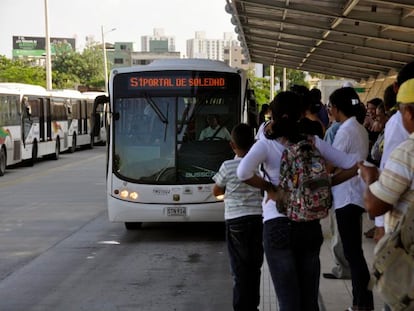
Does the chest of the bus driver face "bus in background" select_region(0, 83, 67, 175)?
no

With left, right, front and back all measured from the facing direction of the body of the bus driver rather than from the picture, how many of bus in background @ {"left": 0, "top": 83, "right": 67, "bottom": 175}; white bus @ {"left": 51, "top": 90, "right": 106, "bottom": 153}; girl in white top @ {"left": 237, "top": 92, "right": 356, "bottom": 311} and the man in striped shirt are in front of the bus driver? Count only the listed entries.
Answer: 2

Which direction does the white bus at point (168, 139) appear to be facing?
toward the camera

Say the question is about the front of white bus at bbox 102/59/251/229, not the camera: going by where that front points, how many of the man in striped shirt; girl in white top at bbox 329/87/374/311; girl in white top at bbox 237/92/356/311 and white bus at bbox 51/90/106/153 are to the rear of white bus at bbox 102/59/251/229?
1

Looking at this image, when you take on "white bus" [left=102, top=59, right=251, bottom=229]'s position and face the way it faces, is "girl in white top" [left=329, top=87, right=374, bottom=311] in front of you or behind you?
in front

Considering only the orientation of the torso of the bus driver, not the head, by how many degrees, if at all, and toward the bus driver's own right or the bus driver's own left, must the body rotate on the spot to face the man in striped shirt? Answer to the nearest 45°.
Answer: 0° — they already face them

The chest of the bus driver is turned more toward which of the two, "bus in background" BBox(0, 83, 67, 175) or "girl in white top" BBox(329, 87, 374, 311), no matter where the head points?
the girl in white top

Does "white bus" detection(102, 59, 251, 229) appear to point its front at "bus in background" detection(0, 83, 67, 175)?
no

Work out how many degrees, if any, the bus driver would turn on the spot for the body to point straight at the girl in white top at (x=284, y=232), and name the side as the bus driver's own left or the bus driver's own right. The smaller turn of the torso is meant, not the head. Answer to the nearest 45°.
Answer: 0° — they already face them

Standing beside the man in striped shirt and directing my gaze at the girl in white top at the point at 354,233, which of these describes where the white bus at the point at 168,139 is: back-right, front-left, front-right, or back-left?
front-left

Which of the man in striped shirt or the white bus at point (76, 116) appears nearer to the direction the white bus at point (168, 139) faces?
the man in striped shirt

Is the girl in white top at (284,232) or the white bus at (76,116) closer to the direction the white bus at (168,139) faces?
the girl in white top

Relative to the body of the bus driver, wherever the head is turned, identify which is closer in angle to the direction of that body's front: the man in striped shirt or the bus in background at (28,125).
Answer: the man in striped shirt

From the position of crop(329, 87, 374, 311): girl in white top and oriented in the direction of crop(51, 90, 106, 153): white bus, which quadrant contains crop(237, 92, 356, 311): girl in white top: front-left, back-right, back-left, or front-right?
back-left

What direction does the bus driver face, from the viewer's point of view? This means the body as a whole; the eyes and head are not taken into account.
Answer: toward the camera

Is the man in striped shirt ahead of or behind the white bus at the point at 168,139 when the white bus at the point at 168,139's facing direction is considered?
ahead

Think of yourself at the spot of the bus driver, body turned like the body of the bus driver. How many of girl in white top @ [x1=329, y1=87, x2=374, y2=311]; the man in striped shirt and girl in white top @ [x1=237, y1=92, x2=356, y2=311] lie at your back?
0

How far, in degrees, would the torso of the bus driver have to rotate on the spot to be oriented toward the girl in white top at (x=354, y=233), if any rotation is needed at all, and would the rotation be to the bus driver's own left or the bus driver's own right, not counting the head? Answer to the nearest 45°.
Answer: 0° — they already face them
